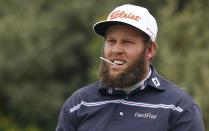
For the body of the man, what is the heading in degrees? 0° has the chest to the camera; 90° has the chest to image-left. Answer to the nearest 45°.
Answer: approximately 0°
